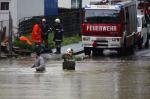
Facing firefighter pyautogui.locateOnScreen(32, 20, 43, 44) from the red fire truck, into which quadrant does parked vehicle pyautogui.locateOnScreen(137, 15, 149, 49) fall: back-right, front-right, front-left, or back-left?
back-right

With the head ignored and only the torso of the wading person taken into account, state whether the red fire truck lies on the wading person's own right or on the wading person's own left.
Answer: on the wading person's own right

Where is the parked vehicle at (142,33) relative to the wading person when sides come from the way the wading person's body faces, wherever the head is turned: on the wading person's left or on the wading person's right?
on the wading person's right
